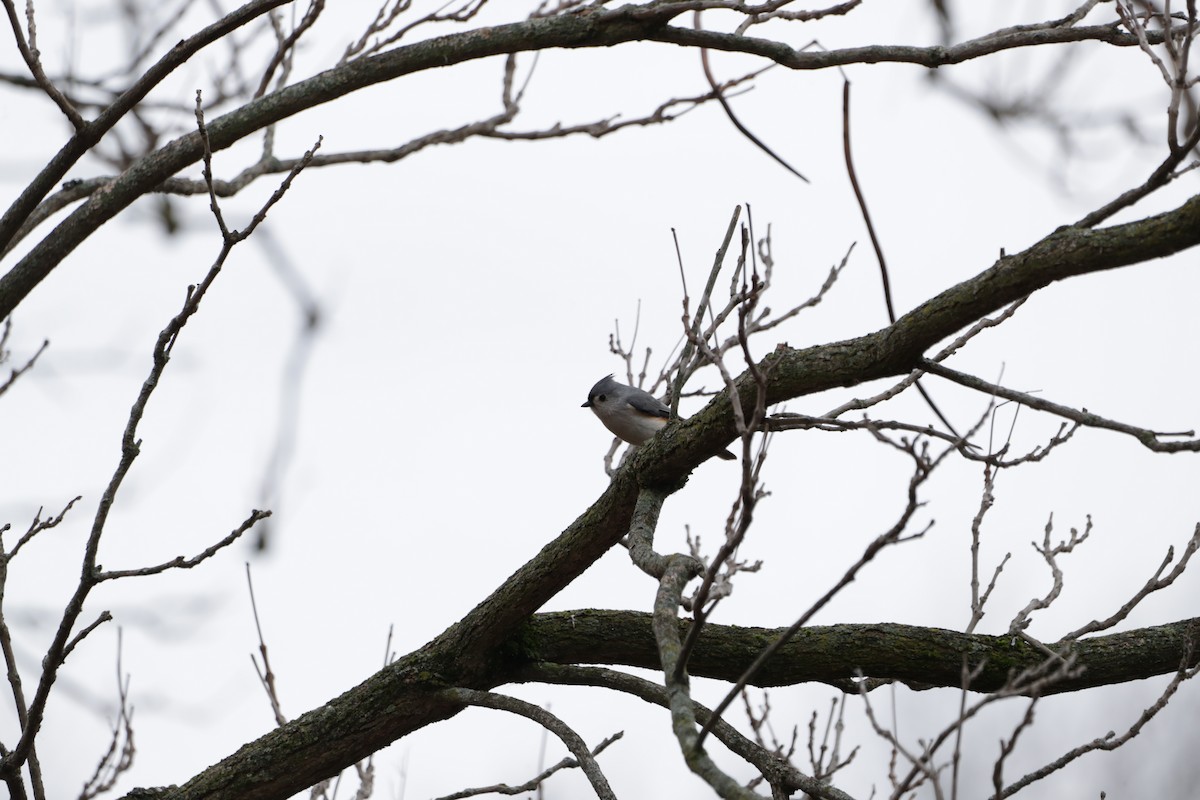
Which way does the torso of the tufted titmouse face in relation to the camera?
to the viewer's left
